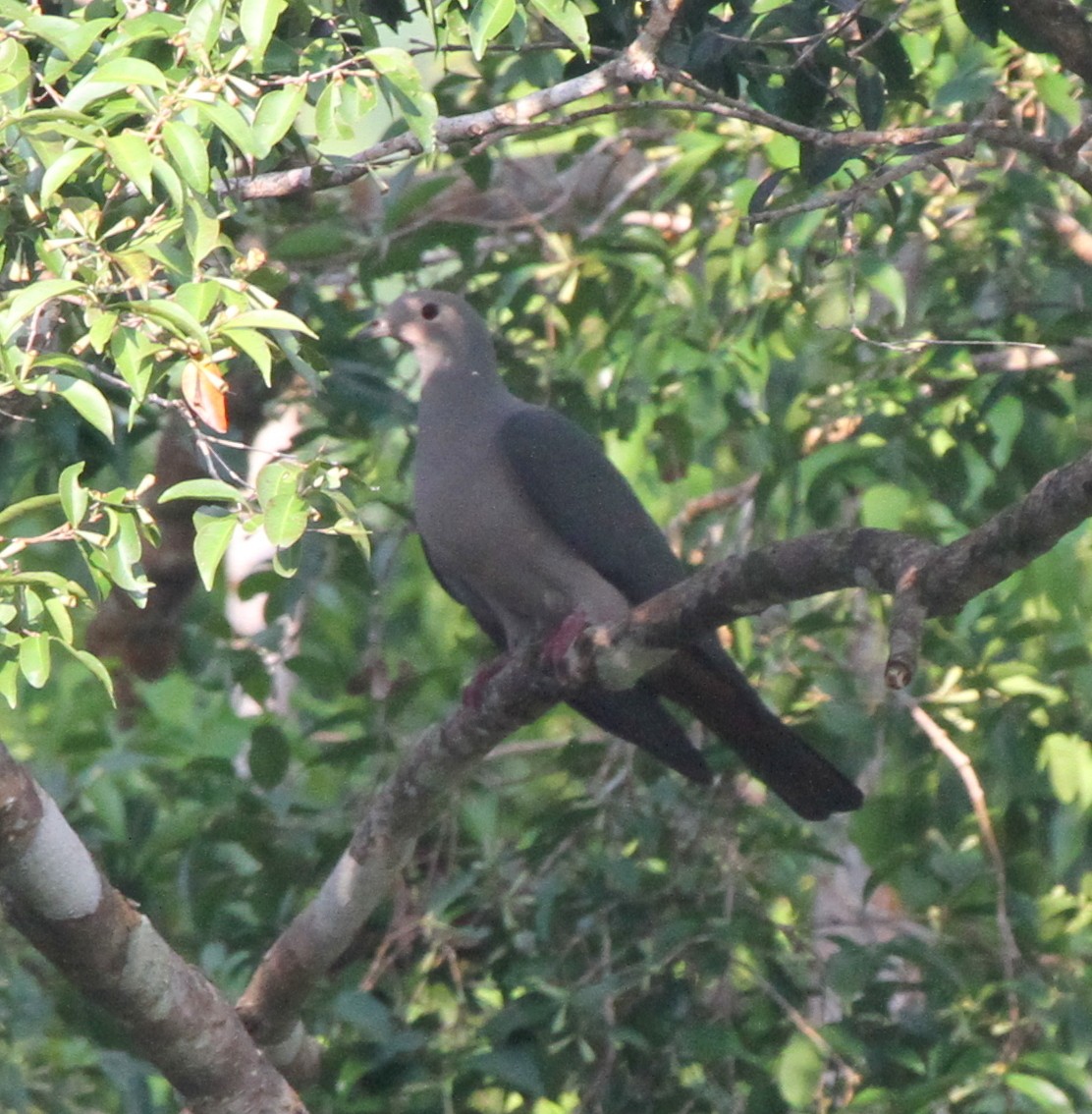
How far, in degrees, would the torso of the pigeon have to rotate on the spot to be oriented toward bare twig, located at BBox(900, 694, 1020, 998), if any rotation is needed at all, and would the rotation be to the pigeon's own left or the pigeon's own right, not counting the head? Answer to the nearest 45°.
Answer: approximately 180°

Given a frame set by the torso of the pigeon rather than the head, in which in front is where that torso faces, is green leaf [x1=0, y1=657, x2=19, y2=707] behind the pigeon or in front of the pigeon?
in front

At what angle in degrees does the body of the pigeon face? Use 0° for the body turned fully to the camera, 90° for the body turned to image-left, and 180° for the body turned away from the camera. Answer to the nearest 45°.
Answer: approximately 45°
